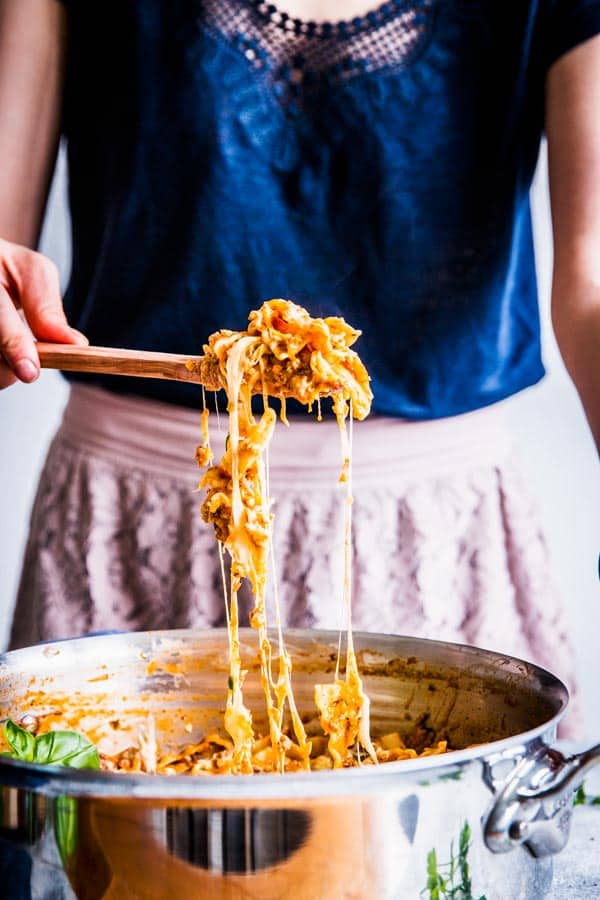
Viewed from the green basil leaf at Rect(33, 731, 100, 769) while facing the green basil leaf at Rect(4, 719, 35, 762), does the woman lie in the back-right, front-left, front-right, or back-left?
back-right

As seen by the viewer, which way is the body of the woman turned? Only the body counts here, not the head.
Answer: toward the camera

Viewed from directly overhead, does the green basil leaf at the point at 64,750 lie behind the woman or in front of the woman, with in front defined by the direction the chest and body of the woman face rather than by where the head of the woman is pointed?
in front

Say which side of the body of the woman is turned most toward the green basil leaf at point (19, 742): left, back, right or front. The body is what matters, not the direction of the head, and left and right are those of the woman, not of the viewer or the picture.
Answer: front
